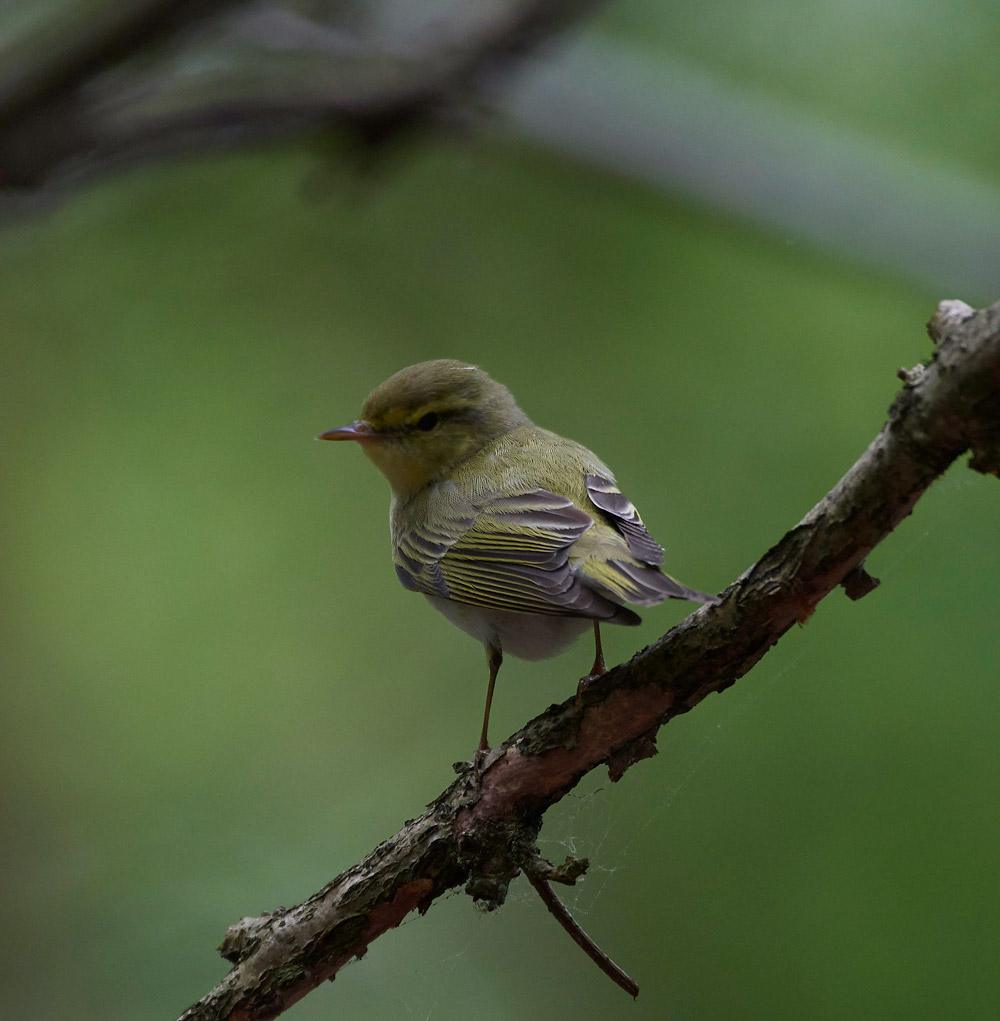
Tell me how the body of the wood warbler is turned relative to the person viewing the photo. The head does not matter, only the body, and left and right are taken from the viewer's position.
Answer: facing away from the viewer and to the left of the viewer
